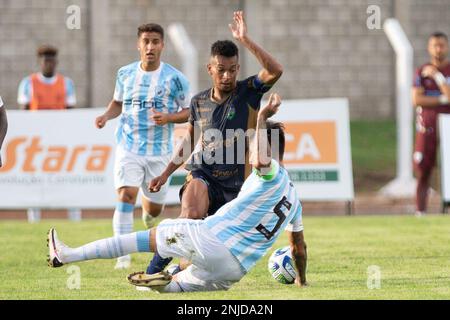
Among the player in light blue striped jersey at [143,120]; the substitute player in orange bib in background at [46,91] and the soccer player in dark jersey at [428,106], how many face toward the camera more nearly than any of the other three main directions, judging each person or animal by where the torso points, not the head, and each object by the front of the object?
3

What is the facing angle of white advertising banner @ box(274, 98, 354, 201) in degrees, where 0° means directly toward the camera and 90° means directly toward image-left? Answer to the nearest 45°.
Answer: approximately 0°

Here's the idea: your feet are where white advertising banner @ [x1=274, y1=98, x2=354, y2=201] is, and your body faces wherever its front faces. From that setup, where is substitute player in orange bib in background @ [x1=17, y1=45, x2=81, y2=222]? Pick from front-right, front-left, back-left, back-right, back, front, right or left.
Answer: right

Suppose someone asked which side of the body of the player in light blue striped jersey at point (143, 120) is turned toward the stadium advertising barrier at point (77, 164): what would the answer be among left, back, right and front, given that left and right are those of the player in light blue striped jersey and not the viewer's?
back

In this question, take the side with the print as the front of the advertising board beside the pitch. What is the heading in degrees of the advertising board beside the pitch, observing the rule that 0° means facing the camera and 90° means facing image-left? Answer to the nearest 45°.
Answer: approximately 0°
